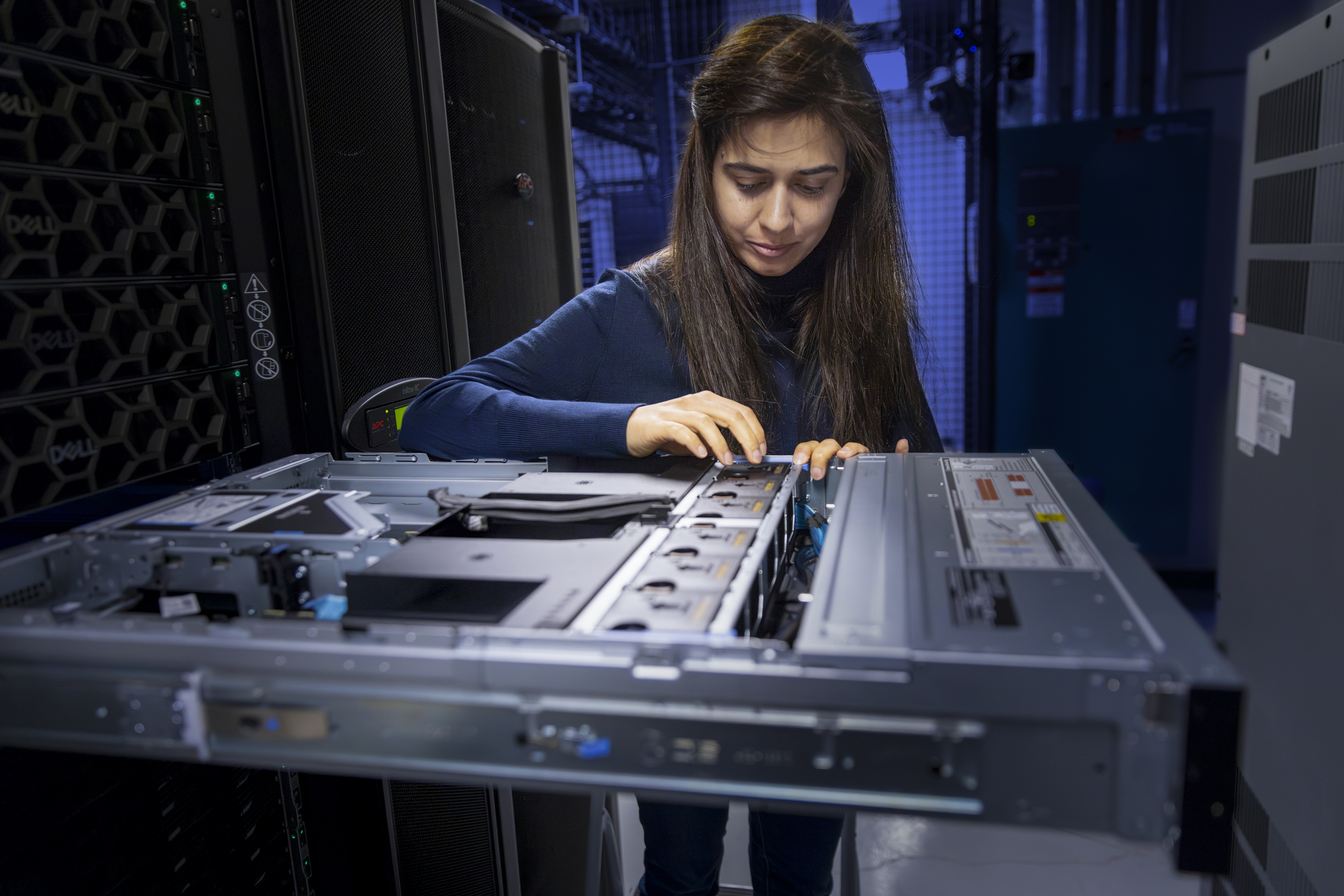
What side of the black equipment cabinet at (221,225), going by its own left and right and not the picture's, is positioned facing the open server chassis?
front

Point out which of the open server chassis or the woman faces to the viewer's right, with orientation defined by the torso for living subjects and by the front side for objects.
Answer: the open server chassis

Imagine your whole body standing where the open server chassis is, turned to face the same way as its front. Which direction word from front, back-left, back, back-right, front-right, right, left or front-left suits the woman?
left

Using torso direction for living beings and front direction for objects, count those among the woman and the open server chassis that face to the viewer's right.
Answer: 1

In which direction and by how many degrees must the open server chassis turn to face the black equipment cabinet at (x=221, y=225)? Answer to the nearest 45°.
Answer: approximately 135° to its left

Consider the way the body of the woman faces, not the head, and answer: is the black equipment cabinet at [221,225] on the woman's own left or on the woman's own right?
on the woman's own right

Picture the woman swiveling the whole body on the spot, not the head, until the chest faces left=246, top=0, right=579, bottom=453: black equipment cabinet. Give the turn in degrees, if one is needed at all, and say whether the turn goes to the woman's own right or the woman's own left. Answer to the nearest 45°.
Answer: approximately 90° to the woman's own right

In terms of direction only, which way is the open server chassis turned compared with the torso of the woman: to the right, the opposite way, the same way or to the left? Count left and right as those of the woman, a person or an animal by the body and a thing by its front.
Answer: to the left

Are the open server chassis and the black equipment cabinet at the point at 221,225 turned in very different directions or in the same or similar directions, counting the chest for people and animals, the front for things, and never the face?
same or similar directions

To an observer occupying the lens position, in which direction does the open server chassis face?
facing to the right of the viewer

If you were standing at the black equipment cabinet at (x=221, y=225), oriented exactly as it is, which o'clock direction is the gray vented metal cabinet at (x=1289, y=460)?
The gray vented metal cabinet is roughly at 11 o'clock from the black equipment cabinet.

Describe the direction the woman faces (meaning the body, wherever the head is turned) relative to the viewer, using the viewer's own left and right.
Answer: facing the viewer

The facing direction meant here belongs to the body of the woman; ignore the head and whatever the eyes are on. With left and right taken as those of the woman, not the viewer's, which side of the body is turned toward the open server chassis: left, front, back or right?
front

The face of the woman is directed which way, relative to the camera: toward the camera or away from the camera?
toward the camera

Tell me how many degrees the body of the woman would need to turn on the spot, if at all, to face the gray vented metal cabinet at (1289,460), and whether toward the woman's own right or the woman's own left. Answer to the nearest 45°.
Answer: approximately 90° to the woman's own left
